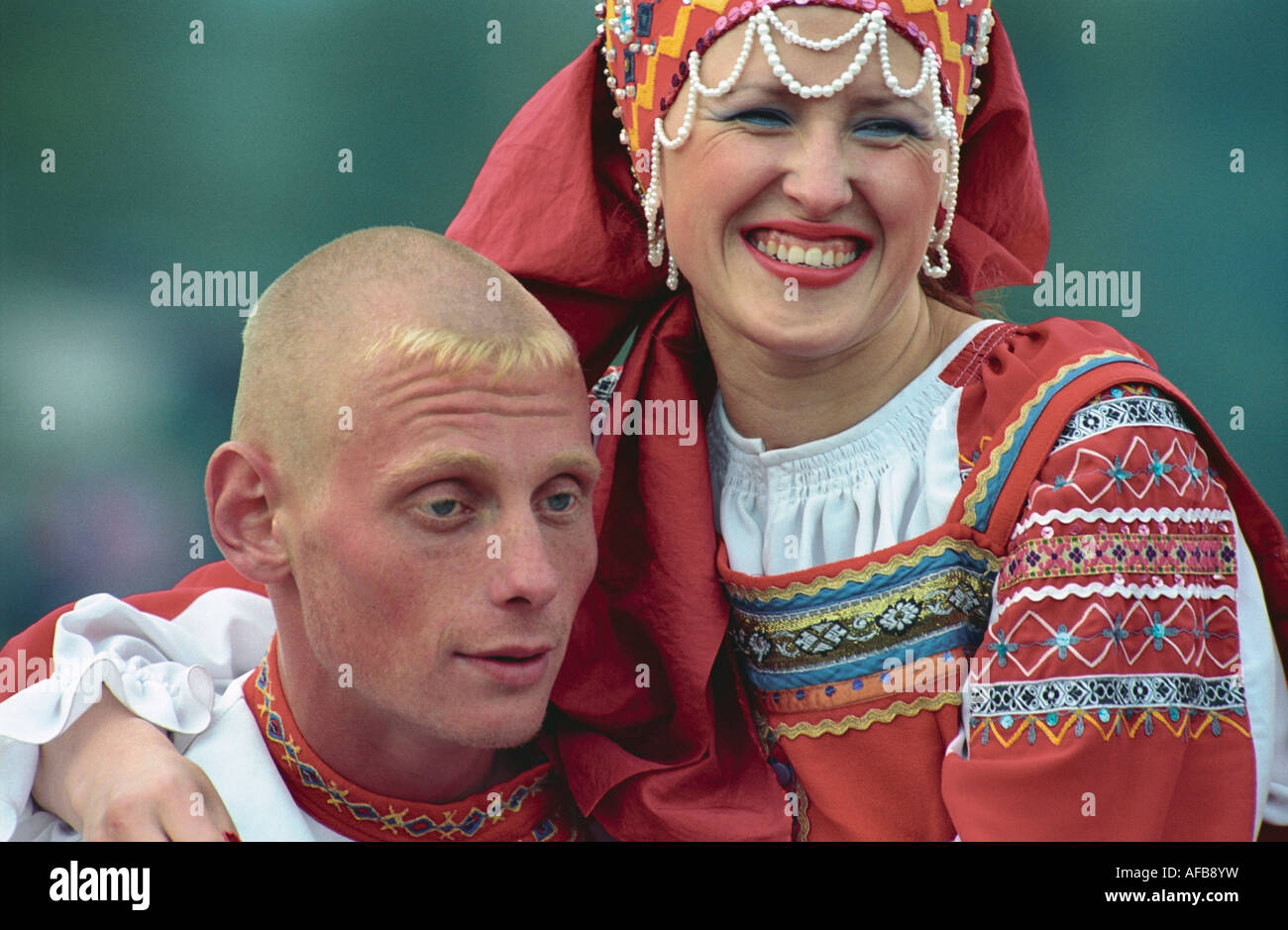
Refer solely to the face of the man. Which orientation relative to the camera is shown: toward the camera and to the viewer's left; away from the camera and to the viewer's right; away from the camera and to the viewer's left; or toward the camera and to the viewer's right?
toward the camera and to the viewer's right

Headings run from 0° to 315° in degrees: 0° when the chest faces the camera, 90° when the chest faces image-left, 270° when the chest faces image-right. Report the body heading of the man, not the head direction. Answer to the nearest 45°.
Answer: approximately 315°
